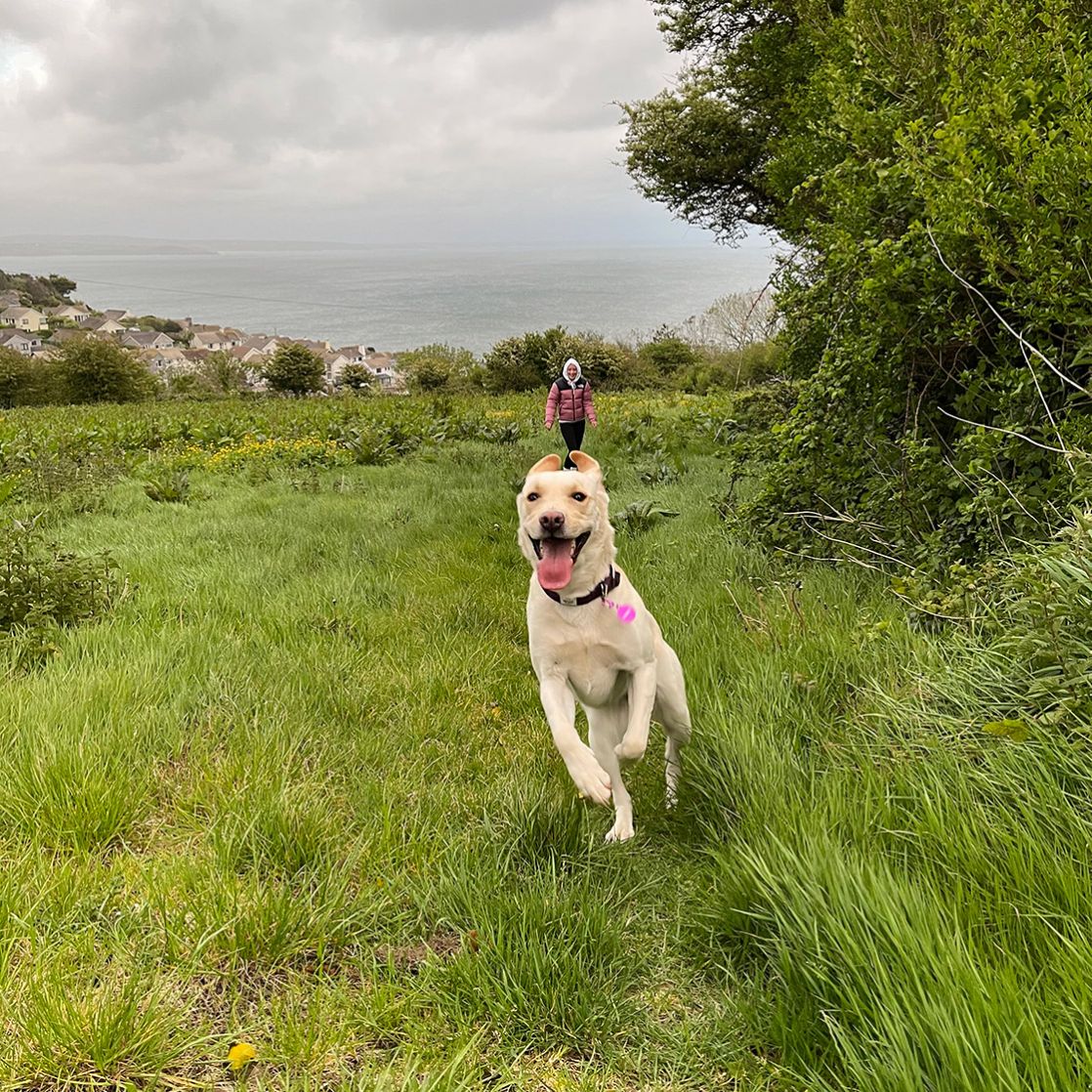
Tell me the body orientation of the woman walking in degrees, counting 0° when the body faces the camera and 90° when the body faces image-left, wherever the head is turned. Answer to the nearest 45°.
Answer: approximately 0°

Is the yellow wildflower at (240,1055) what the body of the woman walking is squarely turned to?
yes

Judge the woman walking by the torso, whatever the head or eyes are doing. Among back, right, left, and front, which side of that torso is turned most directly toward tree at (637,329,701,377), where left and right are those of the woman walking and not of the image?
back

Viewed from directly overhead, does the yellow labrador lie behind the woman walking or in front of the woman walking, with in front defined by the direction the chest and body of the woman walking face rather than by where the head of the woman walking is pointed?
in front

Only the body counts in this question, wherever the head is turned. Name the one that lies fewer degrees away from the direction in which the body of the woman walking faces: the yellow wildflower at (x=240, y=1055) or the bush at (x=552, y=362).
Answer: the yellow wildflower

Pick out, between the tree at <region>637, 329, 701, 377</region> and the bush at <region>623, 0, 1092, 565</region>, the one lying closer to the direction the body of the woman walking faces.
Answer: the bush

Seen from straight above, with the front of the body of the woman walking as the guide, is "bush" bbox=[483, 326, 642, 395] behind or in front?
behind

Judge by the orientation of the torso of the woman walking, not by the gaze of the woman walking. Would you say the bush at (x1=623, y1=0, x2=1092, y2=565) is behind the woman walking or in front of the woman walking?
in front
